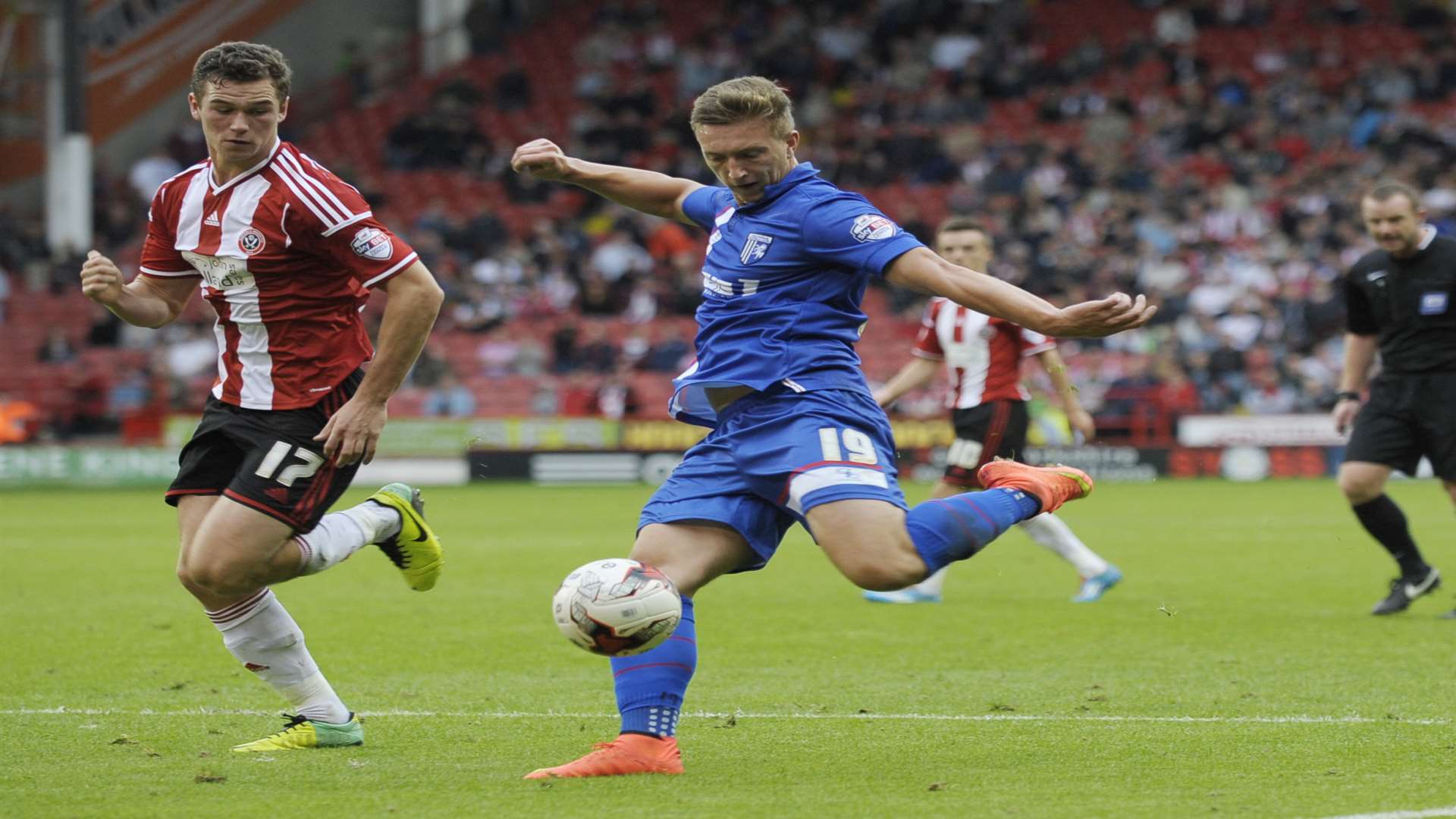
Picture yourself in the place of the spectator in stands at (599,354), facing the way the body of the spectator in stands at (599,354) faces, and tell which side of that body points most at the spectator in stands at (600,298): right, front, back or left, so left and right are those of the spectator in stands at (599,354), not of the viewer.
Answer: back

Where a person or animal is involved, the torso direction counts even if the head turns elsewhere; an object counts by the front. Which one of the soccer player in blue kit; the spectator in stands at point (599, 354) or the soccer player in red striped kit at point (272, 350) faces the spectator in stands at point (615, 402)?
the spectator in stands at point (599, 354)

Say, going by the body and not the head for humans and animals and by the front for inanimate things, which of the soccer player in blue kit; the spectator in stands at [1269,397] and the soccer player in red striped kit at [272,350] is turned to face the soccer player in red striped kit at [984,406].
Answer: the spectator in stands

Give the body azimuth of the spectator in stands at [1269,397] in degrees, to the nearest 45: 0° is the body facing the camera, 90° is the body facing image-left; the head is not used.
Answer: approximately 0°

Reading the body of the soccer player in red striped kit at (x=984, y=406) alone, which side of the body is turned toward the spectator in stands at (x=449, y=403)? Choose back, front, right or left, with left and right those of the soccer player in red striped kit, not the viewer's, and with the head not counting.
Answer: right

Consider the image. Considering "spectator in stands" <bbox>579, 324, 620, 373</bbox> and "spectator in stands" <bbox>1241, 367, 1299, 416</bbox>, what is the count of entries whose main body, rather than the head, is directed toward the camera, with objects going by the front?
2

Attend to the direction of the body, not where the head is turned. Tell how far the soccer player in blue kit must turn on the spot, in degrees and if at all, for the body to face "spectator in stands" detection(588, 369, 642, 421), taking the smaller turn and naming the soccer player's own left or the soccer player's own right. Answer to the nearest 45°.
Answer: approximately 135° to the soccer player's own right

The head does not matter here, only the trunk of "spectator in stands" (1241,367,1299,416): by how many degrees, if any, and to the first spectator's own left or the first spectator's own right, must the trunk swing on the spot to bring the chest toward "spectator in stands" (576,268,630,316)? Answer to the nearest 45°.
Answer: approximately 90° to the first spectator's own right

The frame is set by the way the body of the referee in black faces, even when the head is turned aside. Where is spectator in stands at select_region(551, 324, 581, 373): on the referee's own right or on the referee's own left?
on the referee's own right

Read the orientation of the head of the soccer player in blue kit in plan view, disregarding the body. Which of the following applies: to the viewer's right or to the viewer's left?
to the viewer's left
